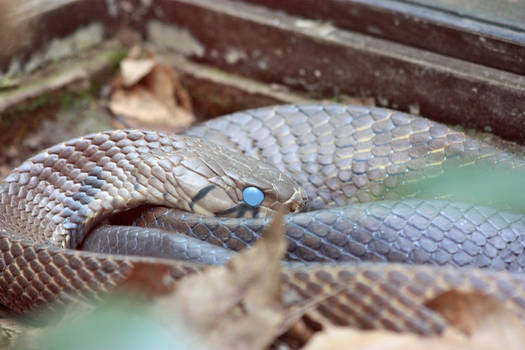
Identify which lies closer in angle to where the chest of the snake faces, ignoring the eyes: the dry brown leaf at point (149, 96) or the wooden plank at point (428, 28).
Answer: the wooden plank

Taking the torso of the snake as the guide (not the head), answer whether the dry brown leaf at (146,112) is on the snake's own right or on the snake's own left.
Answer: on the snake's own left

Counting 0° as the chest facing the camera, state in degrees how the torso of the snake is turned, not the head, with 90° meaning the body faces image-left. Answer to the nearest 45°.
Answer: approximately 270°

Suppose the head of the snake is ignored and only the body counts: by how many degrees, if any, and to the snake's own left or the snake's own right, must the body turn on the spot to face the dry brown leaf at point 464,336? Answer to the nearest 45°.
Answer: approximately 90° to the snake's own right

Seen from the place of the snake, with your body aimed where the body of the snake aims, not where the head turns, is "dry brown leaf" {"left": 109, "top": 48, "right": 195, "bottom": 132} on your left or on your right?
on your left

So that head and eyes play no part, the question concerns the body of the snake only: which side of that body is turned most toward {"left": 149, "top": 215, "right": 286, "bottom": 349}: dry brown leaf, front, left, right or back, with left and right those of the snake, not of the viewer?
right
